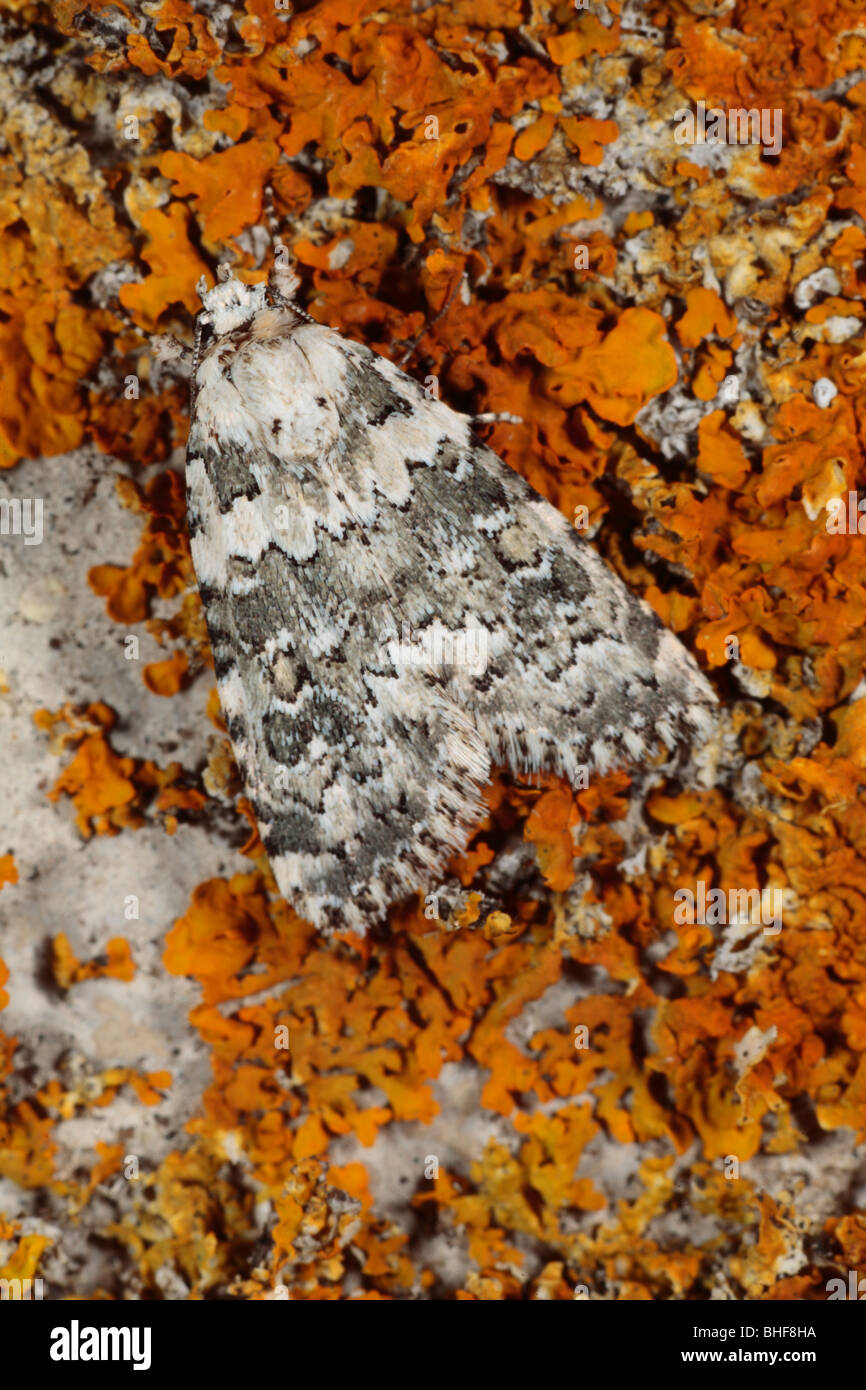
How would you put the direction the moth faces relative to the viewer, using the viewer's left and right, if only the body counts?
facing away from the viewer and to the left of the viewer
